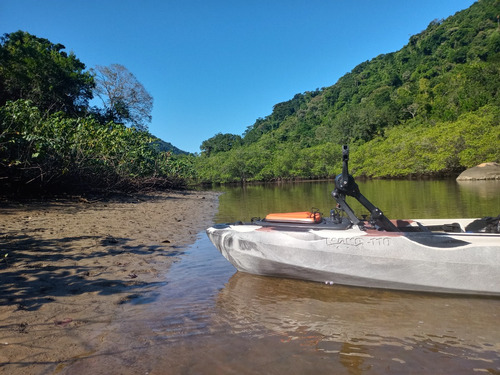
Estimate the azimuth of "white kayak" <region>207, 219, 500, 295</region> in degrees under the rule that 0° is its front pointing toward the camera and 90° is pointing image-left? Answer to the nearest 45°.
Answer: approximately 90°

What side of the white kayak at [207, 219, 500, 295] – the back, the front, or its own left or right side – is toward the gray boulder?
right
